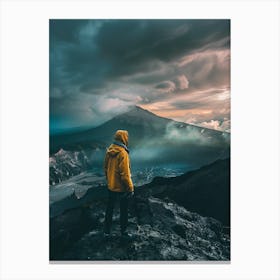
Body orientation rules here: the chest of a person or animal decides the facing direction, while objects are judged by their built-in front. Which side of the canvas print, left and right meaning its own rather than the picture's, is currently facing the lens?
front
